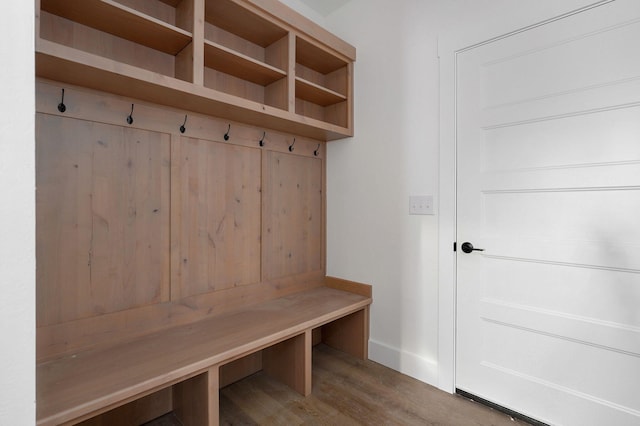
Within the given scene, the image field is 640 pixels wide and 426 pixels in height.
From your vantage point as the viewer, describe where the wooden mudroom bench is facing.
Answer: facing the viewer and to the right of the viewer

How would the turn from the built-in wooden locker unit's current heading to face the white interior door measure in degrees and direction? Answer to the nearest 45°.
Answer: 0° — it already faces it
